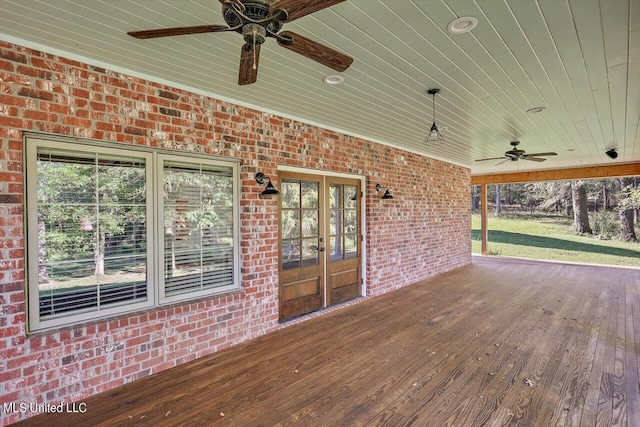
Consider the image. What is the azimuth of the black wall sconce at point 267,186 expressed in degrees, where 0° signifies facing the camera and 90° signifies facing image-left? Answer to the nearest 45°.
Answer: approximately 315°

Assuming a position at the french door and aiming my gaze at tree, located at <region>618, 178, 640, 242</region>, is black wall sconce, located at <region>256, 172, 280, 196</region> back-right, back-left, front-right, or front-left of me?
back-right

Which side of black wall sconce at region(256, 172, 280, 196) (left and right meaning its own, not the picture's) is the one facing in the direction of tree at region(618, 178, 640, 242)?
left

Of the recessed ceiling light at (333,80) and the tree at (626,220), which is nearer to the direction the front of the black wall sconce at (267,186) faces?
the recessed ceiling light

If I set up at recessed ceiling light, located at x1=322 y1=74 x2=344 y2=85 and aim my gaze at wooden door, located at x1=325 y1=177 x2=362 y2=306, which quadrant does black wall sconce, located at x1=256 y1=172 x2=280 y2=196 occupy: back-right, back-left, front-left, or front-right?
front-left

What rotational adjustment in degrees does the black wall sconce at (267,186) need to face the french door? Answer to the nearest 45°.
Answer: approximately 90° to its left

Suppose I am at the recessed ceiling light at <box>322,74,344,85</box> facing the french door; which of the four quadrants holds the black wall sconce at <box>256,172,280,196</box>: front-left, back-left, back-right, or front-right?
front-left

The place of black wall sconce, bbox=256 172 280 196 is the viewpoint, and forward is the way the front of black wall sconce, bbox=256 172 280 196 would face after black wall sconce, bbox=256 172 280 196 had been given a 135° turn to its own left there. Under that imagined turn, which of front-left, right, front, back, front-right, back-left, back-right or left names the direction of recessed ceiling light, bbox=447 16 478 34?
back-right

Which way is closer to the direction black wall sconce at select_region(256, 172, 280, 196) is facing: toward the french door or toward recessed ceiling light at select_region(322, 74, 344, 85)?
the recessed ceiling light

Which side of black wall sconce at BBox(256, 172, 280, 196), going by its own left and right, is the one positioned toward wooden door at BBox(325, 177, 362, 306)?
left

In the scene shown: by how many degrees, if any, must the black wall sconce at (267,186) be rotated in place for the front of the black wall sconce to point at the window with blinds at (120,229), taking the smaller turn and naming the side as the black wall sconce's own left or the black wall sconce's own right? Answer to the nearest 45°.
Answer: approximately 90° to the black wall sconce's own right
